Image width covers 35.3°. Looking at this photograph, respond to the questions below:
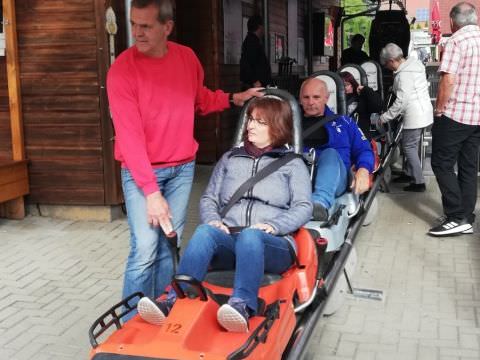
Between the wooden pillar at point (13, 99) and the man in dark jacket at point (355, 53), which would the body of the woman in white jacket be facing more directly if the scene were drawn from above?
the wooden pillar

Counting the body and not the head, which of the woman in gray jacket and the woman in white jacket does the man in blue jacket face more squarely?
the woman in gray jacket

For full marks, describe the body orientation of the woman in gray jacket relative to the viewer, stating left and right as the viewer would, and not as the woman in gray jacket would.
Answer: facing the viewer and to the left of the viewer

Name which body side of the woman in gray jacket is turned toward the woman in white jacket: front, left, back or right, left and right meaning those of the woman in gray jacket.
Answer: back

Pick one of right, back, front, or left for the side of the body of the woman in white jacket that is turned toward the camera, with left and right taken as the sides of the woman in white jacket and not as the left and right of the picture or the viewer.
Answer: left

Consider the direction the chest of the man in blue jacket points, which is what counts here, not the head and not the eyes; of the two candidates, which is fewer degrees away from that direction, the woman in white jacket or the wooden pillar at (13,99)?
the wooden pillar

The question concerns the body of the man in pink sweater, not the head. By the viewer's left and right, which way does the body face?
facing the viewer and to the right of the viewer

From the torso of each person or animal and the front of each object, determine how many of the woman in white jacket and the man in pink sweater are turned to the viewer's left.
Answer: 1

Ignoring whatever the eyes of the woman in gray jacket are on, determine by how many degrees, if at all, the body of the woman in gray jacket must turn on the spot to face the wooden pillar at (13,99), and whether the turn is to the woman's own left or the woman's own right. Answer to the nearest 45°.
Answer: approximately 90° to the woman's own right

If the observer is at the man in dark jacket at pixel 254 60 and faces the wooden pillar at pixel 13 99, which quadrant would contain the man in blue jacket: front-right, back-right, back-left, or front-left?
front-left

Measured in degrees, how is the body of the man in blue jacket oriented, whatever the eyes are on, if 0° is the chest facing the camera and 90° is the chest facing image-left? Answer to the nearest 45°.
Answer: approximately 45°
